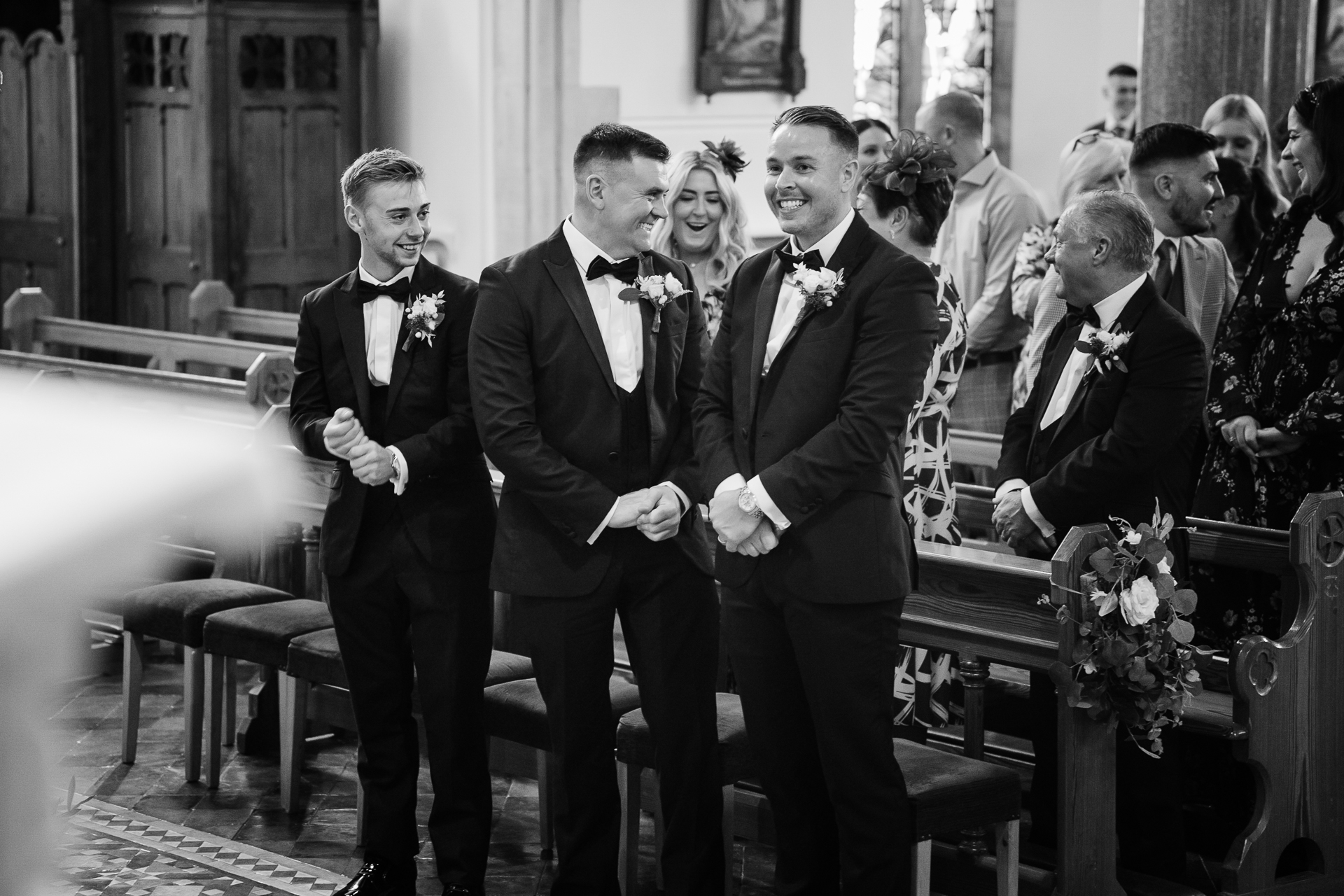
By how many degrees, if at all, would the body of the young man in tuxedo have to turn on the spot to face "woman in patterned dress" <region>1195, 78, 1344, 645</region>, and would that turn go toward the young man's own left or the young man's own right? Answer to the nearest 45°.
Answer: approximately 90° to the young man's own left

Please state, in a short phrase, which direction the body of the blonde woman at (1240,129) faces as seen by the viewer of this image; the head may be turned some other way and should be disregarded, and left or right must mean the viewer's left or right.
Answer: facing the viewer and to the left of the viewer

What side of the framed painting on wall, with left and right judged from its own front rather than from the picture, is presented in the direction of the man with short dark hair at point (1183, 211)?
front

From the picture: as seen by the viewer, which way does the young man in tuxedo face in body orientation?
toward the camera

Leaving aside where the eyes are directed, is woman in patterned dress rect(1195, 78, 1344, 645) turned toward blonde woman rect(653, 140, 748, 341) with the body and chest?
no

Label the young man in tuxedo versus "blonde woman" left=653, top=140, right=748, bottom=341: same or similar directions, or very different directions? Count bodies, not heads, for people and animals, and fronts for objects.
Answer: same or similar directions

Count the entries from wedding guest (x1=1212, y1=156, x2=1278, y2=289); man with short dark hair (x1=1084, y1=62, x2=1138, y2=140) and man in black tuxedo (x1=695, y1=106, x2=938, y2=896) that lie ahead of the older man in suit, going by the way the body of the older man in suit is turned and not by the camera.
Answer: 1

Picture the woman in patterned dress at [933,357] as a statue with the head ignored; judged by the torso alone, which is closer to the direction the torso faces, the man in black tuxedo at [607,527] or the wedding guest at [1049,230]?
the man in black tuxedo

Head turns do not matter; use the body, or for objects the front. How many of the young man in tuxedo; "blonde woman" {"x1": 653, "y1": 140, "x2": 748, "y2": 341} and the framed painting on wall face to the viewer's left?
0

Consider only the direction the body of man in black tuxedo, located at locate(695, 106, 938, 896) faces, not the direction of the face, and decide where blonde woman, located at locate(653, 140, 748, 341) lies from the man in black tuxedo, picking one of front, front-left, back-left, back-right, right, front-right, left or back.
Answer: back-right

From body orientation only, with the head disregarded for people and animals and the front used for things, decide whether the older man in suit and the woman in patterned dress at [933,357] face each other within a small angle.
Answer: no

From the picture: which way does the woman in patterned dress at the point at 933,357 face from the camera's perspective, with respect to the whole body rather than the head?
to the viewer's left

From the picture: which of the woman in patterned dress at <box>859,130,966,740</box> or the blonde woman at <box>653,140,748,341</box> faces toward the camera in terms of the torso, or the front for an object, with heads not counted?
the blonde woman

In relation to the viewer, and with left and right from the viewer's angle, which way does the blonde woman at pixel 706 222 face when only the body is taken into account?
facing the viewer

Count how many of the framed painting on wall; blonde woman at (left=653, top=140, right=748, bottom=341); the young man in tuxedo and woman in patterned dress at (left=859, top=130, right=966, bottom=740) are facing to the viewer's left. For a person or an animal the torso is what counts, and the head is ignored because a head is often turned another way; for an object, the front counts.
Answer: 1

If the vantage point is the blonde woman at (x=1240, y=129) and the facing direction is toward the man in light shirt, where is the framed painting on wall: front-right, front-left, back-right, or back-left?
front-right

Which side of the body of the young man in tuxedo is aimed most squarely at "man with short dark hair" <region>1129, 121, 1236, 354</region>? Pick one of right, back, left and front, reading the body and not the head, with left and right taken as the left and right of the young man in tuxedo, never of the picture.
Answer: left

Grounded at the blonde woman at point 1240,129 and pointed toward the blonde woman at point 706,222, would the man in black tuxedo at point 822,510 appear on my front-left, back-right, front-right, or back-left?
front-left

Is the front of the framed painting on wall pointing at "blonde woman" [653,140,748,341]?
yes

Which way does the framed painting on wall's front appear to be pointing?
toward the camera

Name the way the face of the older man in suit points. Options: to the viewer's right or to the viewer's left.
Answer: to the viewer's left
